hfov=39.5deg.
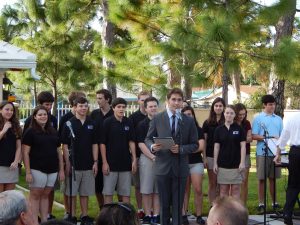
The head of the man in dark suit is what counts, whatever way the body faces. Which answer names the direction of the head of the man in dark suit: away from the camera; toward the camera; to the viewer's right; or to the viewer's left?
toward the camera

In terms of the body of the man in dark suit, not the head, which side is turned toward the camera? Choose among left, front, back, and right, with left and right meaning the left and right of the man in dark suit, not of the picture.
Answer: front

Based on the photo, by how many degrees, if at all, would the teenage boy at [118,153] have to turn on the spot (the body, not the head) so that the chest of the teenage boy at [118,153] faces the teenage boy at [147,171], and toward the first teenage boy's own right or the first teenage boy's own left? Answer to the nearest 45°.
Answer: approximately 90° to the first teenage boy's own left

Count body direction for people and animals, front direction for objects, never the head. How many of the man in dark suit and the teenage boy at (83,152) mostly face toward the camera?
2

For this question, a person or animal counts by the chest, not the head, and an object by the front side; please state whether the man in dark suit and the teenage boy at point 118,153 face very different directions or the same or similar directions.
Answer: same or similar directions

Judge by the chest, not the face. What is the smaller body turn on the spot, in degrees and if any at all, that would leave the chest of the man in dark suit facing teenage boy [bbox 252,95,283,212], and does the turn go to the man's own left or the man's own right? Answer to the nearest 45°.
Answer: approximately 135° to the man's own left

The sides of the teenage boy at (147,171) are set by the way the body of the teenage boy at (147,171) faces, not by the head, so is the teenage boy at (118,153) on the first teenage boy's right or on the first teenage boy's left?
on the first teenage boy's right

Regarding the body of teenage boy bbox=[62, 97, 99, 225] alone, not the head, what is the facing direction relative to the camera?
toward the camera

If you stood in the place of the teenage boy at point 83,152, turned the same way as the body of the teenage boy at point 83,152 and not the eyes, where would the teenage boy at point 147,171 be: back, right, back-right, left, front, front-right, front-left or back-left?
left

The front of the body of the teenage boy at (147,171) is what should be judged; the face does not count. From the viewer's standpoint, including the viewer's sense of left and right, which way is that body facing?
facing the viewer and to the right of the viewer

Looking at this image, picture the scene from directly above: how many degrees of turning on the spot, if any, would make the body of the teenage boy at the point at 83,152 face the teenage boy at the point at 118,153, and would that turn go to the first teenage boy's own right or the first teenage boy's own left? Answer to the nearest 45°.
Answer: approximately 90° to the first teenage boy's own left

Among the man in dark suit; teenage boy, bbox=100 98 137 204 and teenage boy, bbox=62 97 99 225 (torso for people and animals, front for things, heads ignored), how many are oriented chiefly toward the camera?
3
